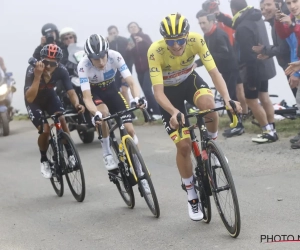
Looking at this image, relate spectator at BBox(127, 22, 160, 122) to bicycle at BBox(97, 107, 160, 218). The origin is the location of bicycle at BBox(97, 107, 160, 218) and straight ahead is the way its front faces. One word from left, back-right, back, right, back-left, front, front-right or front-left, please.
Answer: back-left

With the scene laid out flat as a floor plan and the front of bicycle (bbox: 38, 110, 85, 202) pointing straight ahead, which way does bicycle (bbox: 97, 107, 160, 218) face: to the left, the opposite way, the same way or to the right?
the same way

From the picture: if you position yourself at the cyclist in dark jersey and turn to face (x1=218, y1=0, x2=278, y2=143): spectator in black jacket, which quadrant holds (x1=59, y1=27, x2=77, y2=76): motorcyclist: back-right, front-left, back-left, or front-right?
front-left

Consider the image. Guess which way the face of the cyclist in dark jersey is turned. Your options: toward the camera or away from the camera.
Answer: toward the camera

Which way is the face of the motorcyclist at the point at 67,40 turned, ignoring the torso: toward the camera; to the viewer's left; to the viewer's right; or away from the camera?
toward the camera

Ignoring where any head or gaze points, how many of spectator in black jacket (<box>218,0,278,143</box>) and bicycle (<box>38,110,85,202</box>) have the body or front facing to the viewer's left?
1

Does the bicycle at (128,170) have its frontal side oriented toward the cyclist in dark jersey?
no

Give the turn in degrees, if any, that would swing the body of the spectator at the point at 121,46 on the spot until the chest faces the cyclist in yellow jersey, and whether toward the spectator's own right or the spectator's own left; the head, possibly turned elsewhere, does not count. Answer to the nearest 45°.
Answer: approximately 45° to the spectator's own left

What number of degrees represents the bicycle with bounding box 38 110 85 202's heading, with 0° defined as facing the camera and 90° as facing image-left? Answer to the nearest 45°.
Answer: approximately 315°

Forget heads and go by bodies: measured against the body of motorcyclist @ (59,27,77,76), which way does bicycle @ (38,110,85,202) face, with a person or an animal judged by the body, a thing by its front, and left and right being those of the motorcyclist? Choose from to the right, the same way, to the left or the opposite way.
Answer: the same way

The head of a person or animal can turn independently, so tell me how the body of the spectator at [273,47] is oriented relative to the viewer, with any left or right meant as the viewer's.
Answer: facing the viewer and to the left of the viewer

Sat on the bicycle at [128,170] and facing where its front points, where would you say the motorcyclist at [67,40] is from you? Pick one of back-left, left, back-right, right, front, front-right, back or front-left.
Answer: back-left

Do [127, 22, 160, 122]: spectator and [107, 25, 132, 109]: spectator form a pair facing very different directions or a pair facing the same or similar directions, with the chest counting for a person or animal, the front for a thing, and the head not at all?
same or similar directions

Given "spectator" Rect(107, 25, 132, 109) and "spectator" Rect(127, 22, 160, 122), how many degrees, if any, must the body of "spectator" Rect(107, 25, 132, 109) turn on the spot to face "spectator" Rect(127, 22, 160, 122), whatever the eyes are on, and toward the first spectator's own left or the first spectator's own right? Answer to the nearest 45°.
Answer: approximately 90° to the first spectator's own left

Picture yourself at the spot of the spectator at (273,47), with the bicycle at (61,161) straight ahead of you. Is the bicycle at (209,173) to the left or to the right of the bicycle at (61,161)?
left

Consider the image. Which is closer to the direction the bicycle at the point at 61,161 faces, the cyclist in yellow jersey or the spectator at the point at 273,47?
the cyclist in yellow jersey

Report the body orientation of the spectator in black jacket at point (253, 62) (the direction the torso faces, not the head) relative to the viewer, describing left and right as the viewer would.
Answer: facing to the left of the viewer

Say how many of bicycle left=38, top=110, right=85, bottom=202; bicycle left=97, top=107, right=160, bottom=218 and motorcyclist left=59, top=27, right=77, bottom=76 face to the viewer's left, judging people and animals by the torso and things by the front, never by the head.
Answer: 0

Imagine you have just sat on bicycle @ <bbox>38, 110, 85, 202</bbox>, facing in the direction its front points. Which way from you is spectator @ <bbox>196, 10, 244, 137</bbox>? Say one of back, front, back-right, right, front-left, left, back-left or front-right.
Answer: left

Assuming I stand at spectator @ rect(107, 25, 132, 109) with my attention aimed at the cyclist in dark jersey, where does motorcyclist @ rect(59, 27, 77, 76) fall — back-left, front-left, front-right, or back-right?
front-right
